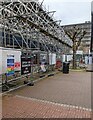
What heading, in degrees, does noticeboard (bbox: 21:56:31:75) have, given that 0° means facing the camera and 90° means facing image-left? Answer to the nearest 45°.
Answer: approximately 315°
